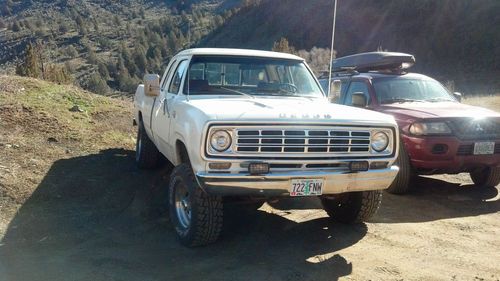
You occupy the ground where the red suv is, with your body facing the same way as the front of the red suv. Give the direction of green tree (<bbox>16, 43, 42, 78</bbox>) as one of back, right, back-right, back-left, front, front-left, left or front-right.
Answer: back

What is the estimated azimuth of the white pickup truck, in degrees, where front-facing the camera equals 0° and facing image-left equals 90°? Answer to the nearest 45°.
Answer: approximately 315°

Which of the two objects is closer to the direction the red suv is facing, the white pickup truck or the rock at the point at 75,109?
the white pickup truck

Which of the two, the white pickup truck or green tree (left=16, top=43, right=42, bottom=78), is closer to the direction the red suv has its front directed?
the white pickup truck

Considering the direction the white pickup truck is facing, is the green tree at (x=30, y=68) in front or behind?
behind

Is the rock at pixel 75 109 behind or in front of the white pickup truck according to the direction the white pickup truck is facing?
behind

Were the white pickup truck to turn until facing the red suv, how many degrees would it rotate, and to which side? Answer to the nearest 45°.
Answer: approximately 90° to its left

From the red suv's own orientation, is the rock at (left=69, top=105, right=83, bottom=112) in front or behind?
behind

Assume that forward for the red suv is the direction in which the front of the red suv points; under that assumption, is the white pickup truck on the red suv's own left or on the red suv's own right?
on the red suv's own right
